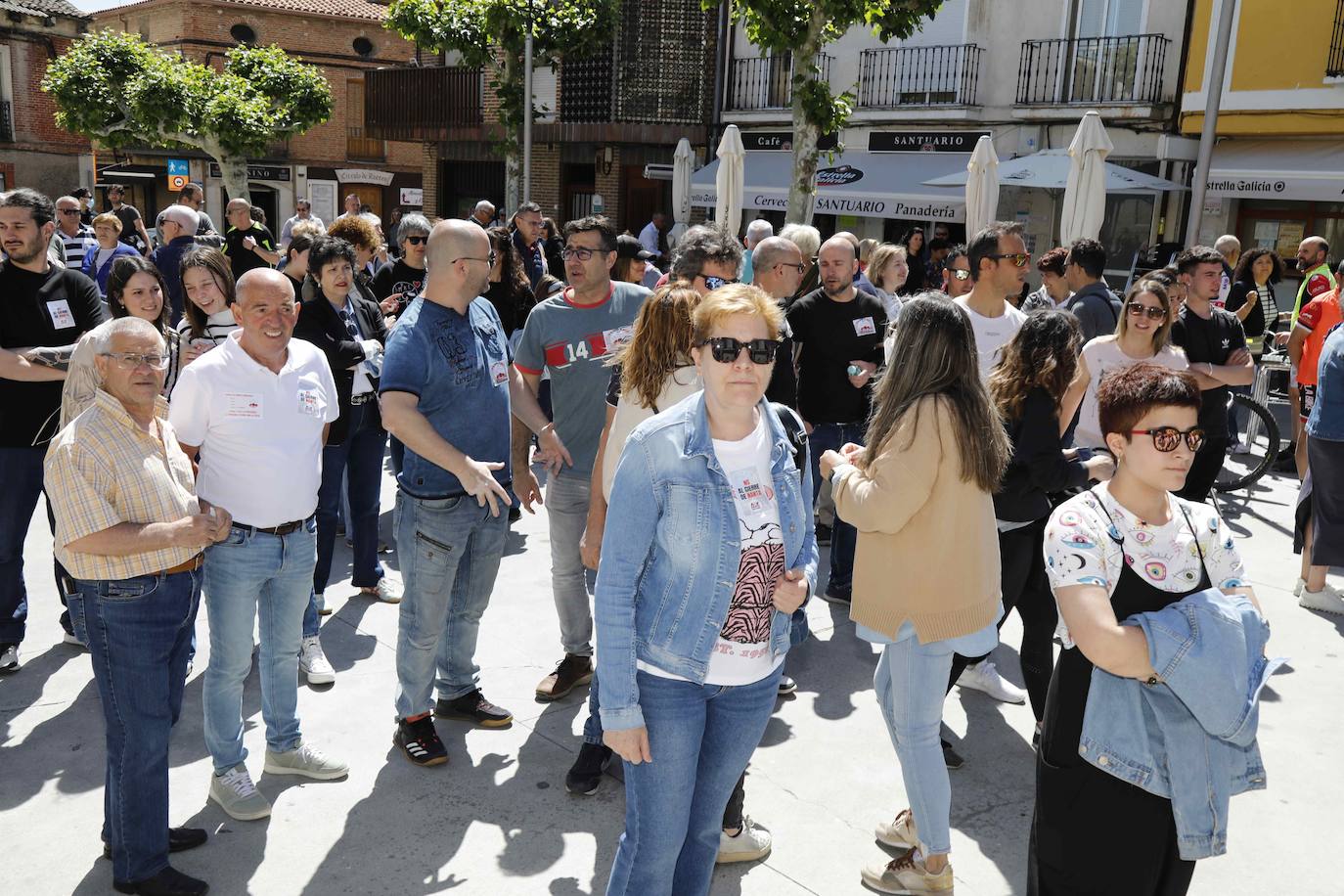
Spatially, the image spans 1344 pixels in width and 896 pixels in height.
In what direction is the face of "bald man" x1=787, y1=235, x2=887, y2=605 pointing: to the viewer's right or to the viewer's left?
to the viewer's left

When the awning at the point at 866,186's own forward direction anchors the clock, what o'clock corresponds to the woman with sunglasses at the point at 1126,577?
The woman with sunglasses is roughly at 12 o'clock from the awning.

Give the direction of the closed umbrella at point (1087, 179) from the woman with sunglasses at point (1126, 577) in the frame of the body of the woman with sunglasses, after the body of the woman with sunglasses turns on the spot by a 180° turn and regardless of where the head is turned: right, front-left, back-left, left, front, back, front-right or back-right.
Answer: front-right

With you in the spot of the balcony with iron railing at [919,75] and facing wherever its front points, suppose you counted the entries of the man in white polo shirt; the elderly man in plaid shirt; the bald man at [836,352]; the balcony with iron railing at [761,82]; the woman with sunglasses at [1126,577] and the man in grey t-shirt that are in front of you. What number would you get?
5

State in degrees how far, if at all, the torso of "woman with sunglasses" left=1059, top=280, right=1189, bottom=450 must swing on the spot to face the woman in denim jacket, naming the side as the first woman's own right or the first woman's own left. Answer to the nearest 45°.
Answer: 0° — they already face them

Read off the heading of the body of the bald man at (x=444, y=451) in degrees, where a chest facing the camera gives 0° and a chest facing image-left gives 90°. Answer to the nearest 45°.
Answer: approximately 315°

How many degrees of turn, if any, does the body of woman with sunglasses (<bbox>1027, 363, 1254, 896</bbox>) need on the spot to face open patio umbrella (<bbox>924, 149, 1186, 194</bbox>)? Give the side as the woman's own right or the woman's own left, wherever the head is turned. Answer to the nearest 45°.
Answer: approximately 135° to the woman's own left

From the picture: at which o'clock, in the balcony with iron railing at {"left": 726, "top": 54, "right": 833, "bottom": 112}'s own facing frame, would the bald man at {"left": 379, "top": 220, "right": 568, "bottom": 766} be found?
The bald man is roughly at 12 o'clock from the balcony with iron railing.

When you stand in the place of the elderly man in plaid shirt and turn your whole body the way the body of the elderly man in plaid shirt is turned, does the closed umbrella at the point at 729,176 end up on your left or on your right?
on your left

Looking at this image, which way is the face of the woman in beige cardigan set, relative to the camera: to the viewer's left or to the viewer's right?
to the viewer's left

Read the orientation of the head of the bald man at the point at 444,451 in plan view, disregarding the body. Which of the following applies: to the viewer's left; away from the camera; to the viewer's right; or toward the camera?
to the viewer's right

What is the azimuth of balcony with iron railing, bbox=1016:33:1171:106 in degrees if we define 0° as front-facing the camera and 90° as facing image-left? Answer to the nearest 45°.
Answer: approximately 0°

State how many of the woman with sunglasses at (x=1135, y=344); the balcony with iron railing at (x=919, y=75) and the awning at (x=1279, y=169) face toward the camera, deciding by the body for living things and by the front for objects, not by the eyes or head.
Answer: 3
